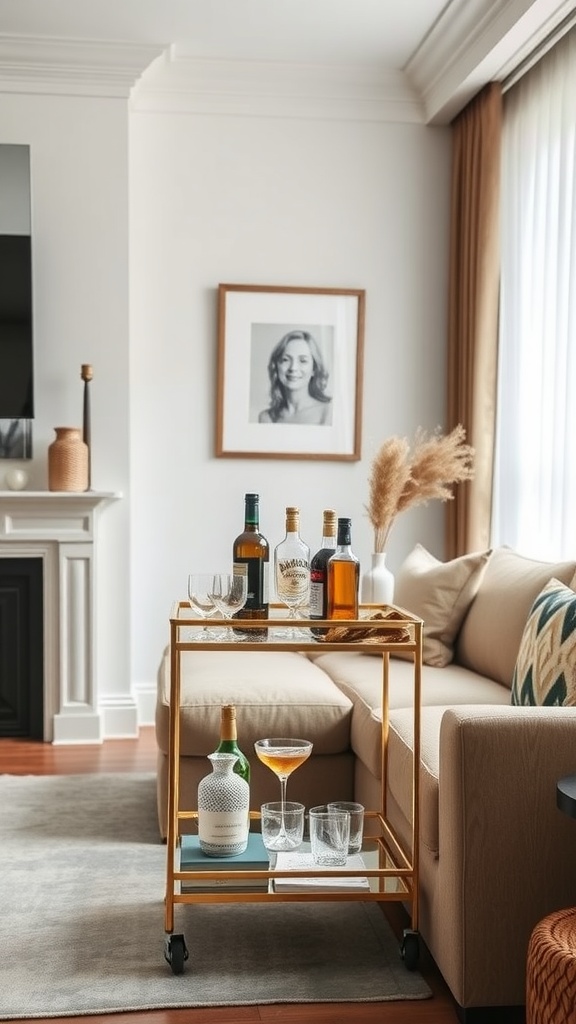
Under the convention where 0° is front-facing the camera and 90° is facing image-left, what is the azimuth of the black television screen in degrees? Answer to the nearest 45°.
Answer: approximately 0°

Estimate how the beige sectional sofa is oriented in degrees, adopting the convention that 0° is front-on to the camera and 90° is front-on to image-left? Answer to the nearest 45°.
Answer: approximately 90°

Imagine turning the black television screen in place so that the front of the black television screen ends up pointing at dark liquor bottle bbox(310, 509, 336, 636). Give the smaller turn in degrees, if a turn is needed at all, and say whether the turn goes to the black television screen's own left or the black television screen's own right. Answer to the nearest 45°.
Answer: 0° — it already faces it

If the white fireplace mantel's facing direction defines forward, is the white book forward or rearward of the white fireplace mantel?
forward

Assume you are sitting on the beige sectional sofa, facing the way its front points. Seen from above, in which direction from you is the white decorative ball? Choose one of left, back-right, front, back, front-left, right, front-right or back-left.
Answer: front-right

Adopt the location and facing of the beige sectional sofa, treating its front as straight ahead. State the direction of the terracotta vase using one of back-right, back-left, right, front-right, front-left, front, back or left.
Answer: front-right

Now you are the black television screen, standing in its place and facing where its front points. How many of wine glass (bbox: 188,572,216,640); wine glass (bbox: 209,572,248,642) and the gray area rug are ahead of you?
3

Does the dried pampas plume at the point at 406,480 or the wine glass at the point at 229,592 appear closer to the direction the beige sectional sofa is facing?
the wine glass

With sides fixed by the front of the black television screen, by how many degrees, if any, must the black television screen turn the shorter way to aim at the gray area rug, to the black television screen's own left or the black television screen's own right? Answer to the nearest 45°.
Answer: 0° — it already faces it

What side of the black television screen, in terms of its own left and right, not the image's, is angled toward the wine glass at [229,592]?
front
